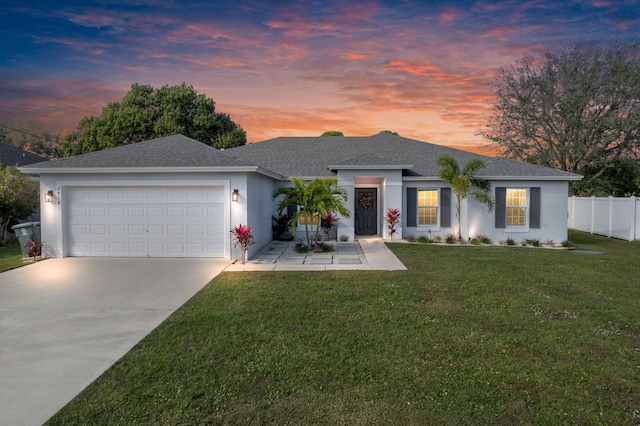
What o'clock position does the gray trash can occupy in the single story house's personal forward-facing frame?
The gray trash can is roughly at 3 o'clock from the single story house.

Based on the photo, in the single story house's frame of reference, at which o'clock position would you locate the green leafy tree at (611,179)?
The green leafy tree is roughly at 8 o'clock from the single story house.

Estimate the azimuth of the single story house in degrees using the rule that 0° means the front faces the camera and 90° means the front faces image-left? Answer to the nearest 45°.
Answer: approximately 0°

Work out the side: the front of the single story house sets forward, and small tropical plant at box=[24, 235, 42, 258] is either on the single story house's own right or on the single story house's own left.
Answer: on the single story house's own right

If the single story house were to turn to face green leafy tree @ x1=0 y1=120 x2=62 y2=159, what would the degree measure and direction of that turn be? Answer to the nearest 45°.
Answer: approximately 135° to its right

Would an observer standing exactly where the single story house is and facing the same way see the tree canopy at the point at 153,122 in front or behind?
behind

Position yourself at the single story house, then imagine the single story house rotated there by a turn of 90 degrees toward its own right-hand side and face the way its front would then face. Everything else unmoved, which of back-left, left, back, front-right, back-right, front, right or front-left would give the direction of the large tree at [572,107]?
back-right

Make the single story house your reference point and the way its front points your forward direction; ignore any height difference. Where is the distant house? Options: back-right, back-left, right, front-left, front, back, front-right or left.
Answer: back-right
